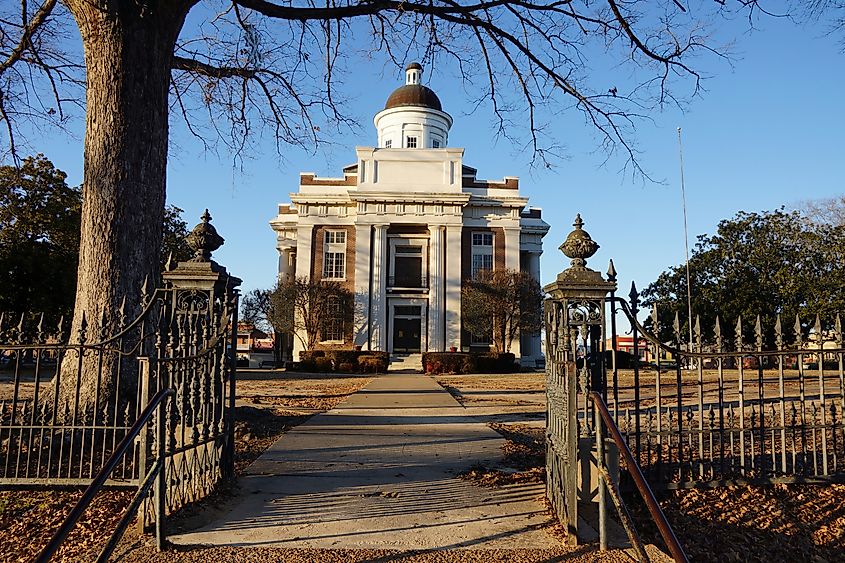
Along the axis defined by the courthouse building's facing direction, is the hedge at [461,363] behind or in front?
in front

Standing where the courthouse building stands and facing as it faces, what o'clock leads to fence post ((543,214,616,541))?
The fence post is roughly at 12 o'clock from the courthouse building.

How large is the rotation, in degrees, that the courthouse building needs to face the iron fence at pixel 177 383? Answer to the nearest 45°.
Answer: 0° — it already faces it

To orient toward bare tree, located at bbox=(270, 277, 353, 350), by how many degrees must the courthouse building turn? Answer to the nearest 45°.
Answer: approximately 45° to its right

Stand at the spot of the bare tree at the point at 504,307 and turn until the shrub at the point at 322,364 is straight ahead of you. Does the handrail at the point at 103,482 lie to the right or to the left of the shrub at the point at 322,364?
left

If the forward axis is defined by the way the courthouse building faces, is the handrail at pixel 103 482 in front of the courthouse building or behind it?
in front

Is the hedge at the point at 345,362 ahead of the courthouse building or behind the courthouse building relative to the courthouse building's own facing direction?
ahead

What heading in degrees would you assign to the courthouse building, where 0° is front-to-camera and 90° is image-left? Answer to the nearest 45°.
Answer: approximately 0°
